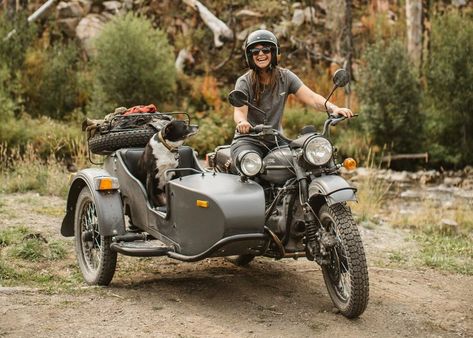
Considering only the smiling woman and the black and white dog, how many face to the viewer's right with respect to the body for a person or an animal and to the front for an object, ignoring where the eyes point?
1

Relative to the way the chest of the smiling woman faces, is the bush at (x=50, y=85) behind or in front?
behind

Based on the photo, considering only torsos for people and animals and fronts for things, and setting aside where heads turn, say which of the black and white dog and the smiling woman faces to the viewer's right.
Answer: the black and white dog

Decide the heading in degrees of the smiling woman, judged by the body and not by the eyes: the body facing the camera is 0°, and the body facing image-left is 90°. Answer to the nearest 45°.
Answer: approximately 0°

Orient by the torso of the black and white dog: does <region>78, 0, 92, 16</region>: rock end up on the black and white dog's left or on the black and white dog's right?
on the black and white dog's left

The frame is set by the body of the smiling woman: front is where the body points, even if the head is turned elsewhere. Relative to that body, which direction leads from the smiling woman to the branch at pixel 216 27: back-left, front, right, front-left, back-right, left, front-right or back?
back

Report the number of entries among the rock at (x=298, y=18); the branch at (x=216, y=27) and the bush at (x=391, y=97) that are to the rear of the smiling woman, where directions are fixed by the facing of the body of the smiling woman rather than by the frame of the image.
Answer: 3

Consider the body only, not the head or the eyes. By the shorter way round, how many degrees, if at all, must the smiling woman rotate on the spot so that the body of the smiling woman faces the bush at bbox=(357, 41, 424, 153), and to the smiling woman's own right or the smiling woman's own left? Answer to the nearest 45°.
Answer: approximately 180°

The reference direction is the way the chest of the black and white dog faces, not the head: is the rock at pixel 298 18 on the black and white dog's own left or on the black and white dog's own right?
on the black and white dog's own left

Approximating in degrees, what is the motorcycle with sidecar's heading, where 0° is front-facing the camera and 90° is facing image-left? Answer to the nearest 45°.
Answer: approximately 315°

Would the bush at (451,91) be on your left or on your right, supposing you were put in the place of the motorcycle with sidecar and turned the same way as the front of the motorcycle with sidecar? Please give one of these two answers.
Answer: on your left

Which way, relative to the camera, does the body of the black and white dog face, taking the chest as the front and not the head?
to the viewer's right

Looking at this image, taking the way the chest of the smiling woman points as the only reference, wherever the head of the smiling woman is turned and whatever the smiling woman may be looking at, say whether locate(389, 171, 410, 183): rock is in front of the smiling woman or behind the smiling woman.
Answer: behind
